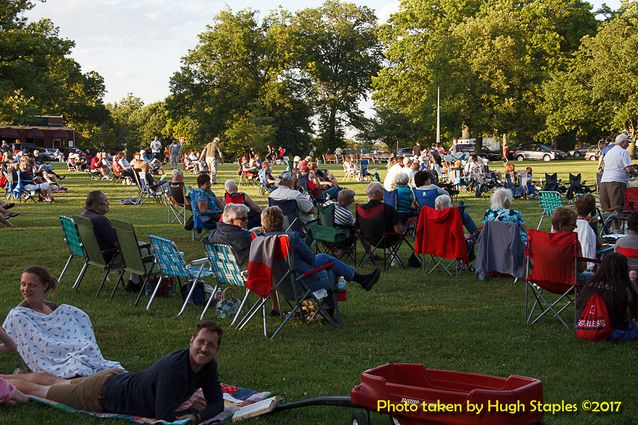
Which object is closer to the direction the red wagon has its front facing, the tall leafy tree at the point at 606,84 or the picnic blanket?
the picnic blanket

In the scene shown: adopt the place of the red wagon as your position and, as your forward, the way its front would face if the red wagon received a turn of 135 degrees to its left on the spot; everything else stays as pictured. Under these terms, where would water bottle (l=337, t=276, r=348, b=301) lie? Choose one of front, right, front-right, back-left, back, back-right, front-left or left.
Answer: back-left

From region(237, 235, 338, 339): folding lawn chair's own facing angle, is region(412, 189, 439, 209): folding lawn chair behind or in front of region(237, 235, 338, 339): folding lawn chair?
in front

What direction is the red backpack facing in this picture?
toward the camera

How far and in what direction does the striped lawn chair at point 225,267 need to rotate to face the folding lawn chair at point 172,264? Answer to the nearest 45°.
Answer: approximately 90° to its left

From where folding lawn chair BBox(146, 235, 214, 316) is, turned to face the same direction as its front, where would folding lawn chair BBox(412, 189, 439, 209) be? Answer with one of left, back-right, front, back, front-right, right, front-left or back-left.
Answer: front

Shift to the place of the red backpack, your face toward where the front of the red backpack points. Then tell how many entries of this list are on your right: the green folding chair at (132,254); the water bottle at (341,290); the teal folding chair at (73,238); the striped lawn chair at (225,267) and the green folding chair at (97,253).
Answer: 5

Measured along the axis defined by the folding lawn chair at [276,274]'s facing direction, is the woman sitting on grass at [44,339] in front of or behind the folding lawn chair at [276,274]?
behind

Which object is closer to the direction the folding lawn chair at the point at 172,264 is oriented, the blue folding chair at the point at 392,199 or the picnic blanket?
the blue folding chair

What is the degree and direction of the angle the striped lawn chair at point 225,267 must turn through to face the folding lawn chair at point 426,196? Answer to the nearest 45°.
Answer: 0° — it already faces it

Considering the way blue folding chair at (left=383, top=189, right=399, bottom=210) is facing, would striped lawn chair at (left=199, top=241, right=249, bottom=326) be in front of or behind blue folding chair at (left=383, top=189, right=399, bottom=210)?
behind

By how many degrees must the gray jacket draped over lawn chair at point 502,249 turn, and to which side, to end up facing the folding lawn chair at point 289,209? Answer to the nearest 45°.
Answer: approximately 45° to its left

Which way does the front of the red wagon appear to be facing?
to the viewer's left

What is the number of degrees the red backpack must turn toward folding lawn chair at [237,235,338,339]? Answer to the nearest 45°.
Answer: approximately 90° to its right

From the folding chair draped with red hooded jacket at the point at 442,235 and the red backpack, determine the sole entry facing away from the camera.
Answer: the folding chair draped with red hooded jacket

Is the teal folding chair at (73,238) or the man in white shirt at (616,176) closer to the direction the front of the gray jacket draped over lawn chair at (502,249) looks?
the man in white shirt

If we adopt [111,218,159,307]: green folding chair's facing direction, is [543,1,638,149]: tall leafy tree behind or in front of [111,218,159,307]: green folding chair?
in front

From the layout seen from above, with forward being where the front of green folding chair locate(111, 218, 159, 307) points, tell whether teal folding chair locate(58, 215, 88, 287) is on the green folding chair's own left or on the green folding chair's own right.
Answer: on the green folding chair's own left

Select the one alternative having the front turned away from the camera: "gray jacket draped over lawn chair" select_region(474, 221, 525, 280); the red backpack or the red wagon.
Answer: the gray jacket draped over lawn chair
